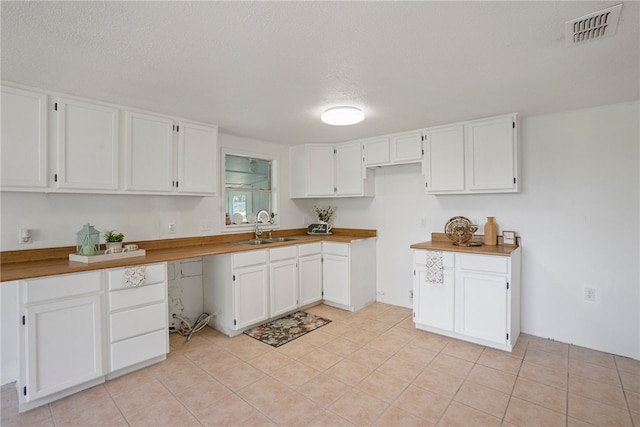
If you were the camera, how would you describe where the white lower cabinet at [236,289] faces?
facing the viewer and to the right of the viewer

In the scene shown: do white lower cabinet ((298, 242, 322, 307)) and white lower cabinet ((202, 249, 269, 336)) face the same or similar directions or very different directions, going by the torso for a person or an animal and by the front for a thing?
same or similar directions

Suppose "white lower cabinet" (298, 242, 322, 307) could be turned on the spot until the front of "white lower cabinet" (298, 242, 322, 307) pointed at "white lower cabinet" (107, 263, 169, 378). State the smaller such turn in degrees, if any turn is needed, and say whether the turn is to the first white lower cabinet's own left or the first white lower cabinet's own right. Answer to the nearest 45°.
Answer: approximately 90° to the first white lower cabinet's own right

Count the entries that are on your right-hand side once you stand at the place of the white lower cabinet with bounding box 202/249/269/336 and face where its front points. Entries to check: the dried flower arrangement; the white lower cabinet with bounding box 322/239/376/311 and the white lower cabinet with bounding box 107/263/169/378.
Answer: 1

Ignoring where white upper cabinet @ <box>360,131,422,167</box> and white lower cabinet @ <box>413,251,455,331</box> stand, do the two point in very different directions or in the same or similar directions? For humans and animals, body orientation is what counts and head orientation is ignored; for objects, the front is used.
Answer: same or similar directions

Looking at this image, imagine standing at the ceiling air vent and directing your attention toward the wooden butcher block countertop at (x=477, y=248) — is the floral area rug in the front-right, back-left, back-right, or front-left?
front-left

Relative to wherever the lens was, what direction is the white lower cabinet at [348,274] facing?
facing the viewer and to the left of the viewer

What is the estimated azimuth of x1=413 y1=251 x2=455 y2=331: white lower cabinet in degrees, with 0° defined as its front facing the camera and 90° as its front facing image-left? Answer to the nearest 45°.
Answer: approximately 45°

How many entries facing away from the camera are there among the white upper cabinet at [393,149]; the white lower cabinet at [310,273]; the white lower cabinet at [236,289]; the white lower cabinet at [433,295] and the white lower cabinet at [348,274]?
0

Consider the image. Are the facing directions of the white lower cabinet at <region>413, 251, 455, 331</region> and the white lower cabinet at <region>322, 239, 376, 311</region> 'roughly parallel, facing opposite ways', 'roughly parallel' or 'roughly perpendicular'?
roughly parallel
